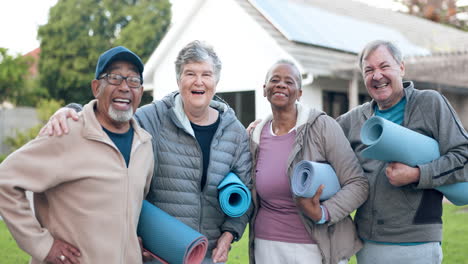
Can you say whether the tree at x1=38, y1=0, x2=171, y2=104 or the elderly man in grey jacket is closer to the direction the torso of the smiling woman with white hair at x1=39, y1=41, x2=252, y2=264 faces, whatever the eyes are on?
the elderly man in grey jacket

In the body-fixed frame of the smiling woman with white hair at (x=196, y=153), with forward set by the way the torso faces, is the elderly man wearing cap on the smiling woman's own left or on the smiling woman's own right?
on the smiling woman's own right

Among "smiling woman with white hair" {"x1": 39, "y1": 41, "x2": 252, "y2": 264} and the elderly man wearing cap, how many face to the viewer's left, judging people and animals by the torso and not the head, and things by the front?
0

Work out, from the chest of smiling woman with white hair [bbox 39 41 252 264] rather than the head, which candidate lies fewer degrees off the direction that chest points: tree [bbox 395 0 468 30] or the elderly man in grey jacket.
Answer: the elderly man in grey jacket

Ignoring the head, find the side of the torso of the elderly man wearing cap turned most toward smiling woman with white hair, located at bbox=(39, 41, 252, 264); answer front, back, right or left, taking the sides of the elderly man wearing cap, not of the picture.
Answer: left

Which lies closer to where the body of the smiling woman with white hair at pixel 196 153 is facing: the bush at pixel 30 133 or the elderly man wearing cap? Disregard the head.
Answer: the elderly man wearing cap

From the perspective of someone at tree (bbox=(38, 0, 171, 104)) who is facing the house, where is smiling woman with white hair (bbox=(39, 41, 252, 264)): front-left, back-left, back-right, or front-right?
front-right

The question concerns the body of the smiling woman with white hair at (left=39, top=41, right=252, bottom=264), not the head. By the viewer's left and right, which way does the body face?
facing the viewer

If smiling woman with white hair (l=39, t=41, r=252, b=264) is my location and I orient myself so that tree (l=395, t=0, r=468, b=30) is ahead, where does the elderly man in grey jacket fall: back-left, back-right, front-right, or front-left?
front-right

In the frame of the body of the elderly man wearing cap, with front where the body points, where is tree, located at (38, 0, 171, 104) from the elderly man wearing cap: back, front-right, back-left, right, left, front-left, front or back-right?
back-left

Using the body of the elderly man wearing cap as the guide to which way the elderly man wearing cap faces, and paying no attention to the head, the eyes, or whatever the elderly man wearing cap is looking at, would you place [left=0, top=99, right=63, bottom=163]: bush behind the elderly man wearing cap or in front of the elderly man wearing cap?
behind

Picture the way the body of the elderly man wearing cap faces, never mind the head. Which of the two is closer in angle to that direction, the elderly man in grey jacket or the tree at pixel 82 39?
the elderly man in grey jacket

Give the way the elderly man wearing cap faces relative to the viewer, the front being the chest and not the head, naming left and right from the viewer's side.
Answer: facing the viewer and to the right of the viewer
